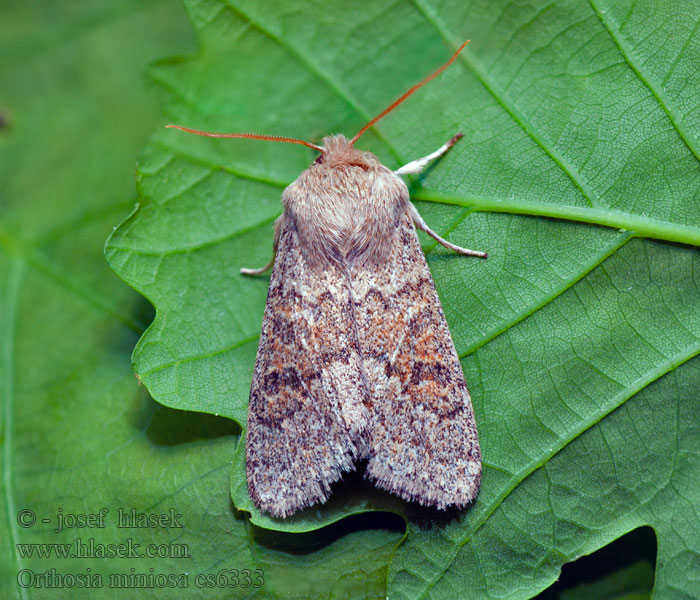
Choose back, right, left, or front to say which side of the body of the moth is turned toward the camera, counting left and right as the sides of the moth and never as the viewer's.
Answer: back
